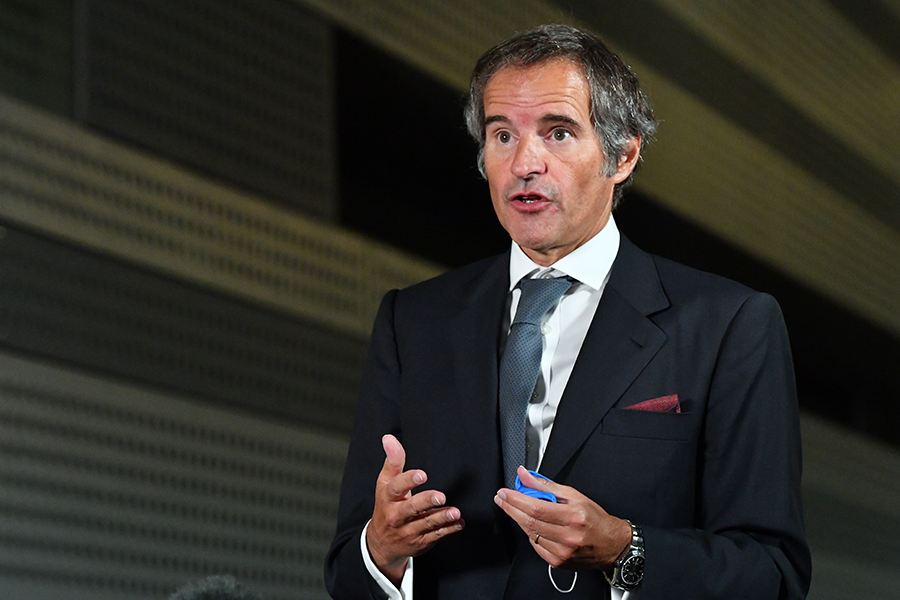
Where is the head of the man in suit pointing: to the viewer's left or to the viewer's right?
to the viewer's left

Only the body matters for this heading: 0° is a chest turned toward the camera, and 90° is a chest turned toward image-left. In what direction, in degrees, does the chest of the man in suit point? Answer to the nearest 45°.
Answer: approximately 45°
